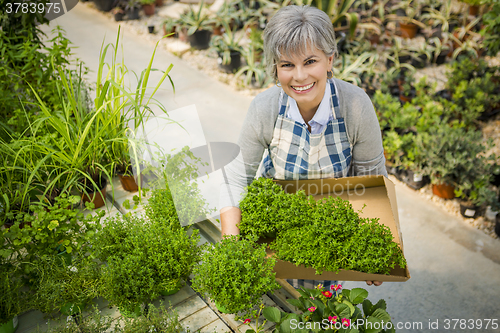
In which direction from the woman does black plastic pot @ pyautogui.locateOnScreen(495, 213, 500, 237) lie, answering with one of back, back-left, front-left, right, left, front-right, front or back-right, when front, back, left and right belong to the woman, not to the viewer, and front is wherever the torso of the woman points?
back-left

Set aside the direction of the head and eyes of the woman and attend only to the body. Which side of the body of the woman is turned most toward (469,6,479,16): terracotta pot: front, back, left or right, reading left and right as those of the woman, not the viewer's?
back

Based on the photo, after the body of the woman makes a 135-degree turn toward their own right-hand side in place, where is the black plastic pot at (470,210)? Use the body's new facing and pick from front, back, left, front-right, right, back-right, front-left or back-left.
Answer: right

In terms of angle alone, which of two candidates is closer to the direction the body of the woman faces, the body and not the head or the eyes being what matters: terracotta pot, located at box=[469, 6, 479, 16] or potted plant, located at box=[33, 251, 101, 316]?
the potted plant

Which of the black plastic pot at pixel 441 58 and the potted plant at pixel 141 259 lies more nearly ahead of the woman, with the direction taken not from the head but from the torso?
the potted plant

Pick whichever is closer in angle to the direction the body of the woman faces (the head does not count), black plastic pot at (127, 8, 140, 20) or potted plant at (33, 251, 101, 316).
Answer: the potted plant

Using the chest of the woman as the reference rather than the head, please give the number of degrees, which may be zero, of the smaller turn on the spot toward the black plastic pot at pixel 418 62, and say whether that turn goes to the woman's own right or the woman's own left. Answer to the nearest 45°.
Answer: approximately 180°

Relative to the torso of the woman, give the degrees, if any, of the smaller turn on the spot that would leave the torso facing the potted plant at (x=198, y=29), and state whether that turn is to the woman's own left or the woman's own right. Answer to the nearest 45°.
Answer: approximately 180°

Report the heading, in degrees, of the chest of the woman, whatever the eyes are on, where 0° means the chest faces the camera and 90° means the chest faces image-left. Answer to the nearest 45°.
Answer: approximately 0°

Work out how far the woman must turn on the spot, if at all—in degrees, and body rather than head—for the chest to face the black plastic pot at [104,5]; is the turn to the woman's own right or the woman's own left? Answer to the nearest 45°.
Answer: approximately 135° to the woman's own right

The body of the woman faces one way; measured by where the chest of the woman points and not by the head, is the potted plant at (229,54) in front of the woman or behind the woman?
behind

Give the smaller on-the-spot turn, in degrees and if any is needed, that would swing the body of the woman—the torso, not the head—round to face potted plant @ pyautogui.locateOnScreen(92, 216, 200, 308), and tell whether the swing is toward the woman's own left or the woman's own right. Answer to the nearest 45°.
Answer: approximately 45° to the woman's own right

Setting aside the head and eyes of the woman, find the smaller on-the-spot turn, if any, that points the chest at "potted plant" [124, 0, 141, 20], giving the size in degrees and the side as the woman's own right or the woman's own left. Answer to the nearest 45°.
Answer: approximately 135° to the woman's own right

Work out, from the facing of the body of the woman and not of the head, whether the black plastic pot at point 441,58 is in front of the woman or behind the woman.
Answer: behind

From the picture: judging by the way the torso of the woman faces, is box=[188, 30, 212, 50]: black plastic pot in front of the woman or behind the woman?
behind

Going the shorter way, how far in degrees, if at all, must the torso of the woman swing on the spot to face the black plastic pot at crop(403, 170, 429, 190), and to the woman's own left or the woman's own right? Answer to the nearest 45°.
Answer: approximately 135° to the woman's own left
